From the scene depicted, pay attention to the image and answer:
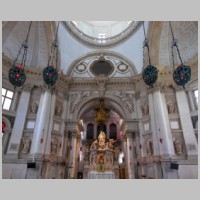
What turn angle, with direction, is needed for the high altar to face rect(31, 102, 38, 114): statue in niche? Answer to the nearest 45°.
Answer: approximately 45° to its right

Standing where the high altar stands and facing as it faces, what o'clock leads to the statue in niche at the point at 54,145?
The statue in niche is roughly at 1 o'clock from the high altar.

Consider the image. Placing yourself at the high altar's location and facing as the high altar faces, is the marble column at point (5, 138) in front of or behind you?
in front

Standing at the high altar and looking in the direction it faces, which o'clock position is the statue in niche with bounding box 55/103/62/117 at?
The statue in niche is roughly at 1 o'clock from the high altar.

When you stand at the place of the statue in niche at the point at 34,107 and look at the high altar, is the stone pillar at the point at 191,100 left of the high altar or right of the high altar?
right

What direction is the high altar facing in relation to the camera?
toward the camera

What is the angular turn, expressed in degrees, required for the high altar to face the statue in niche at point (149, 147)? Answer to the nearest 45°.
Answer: approximately 45° to its left

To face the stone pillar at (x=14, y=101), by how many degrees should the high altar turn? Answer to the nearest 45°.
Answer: approximately 45° to its right

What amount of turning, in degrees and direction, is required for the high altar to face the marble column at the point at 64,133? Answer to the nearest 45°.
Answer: approximately 45° to its right

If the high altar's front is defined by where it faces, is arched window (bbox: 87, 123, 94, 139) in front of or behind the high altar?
behind

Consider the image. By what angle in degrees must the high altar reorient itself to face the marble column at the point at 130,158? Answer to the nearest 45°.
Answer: approximately 45° to its left

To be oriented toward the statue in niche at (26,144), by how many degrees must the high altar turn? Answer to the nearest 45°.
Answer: approximately 45° to its right

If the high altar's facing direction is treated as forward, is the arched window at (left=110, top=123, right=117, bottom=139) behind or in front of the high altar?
behind
